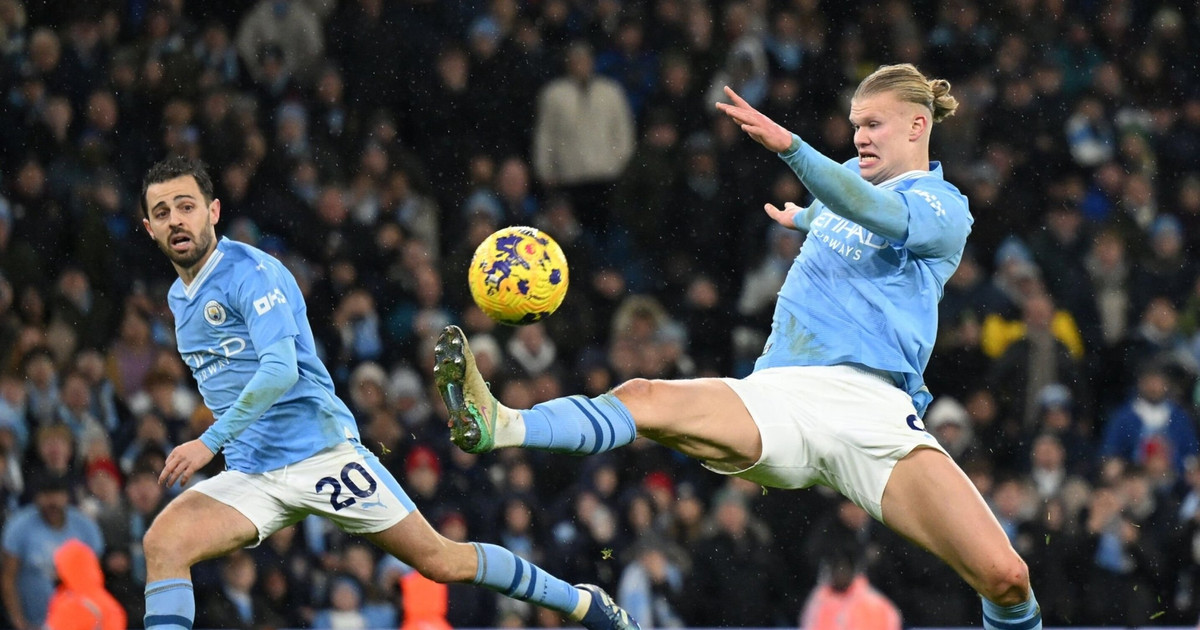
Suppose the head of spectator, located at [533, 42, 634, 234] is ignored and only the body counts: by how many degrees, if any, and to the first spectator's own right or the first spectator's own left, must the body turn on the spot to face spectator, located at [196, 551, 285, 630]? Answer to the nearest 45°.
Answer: approximately 45° to the first spectator's own right

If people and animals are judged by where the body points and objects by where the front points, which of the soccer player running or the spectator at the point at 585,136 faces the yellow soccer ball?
the spectator

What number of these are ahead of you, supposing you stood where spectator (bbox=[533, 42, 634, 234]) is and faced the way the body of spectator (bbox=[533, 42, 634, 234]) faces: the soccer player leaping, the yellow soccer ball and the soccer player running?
3

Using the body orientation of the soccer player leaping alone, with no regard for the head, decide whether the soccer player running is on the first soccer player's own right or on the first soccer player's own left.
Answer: on the first soccer player's own right

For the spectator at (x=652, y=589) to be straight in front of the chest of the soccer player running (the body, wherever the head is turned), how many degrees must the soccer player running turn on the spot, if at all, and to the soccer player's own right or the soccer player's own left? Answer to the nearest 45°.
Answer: approximately 180°

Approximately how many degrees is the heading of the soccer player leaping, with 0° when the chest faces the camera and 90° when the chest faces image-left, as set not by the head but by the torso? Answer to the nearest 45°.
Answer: approximately 45°
